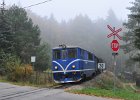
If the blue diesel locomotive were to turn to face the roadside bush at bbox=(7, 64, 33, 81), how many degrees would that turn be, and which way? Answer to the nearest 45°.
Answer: approximately 90° to its right
